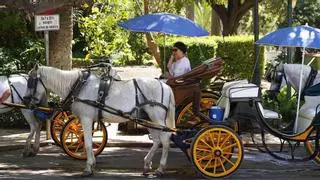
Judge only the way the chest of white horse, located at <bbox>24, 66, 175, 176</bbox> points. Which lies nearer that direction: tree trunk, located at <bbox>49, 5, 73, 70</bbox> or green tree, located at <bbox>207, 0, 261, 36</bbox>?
the tree trunk

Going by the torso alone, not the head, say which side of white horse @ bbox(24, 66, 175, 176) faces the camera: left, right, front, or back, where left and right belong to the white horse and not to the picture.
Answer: left

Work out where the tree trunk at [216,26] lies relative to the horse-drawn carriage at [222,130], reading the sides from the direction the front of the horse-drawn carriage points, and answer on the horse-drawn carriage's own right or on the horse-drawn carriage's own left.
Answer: on the horse-drawn carriage's own right

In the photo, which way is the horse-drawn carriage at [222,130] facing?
to the viewer's left

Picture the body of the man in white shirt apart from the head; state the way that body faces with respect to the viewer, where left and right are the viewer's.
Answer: facing to the left of the viewer

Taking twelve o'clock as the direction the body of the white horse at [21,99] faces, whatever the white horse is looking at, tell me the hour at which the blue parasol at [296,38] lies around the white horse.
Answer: The blue parasol is roughly at 7 o'clock from the white horse.

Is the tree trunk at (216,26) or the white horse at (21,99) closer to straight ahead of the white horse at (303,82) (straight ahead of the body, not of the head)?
the white horse

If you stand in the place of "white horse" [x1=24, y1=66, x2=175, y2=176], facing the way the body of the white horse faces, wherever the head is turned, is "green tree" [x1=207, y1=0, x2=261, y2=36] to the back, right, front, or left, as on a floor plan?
right

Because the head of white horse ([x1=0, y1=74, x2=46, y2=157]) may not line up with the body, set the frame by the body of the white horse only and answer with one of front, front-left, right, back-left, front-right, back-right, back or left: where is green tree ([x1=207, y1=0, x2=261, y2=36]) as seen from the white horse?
back-right

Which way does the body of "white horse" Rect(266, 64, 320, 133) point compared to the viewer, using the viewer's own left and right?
facing to the left of the viewer

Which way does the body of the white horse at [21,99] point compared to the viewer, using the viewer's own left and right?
facing to the left of the viewer
